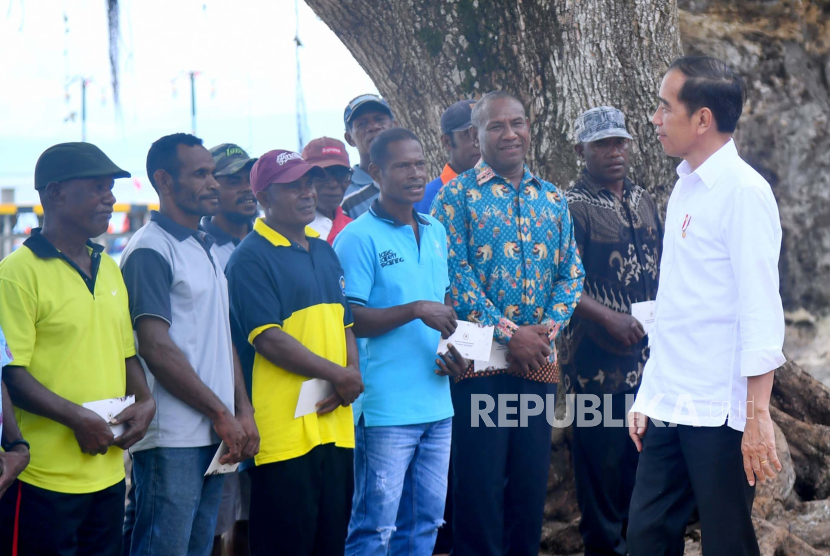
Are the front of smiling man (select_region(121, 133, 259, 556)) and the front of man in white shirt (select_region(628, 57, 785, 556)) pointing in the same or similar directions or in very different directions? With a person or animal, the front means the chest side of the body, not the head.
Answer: very different directions

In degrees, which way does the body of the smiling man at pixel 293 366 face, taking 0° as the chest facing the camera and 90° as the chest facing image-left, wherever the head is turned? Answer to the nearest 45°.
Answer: approximately 315°

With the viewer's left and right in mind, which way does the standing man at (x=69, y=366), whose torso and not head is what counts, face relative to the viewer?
facing the viewer and to the right of the viewer

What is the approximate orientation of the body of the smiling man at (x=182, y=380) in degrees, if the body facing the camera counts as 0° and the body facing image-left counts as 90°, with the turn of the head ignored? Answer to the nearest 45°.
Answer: approximately 315°

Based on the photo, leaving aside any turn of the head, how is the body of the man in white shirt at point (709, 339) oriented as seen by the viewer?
to the viewer's left

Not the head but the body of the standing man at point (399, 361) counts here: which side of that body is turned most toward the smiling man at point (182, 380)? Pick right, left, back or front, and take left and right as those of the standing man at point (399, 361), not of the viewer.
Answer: right

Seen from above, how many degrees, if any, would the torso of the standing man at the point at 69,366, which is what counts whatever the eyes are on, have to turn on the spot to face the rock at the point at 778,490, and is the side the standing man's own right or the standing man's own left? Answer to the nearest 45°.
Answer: approximately 45° to the standing man's own left

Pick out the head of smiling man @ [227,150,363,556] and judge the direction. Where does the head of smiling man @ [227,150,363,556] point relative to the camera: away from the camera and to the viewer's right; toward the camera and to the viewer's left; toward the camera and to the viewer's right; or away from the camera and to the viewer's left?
toward the camera and to the viewer's right

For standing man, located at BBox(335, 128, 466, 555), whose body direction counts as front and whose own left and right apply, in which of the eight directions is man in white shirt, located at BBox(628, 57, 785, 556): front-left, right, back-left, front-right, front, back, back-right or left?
front

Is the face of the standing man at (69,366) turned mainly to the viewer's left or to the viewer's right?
to the viewer's right
